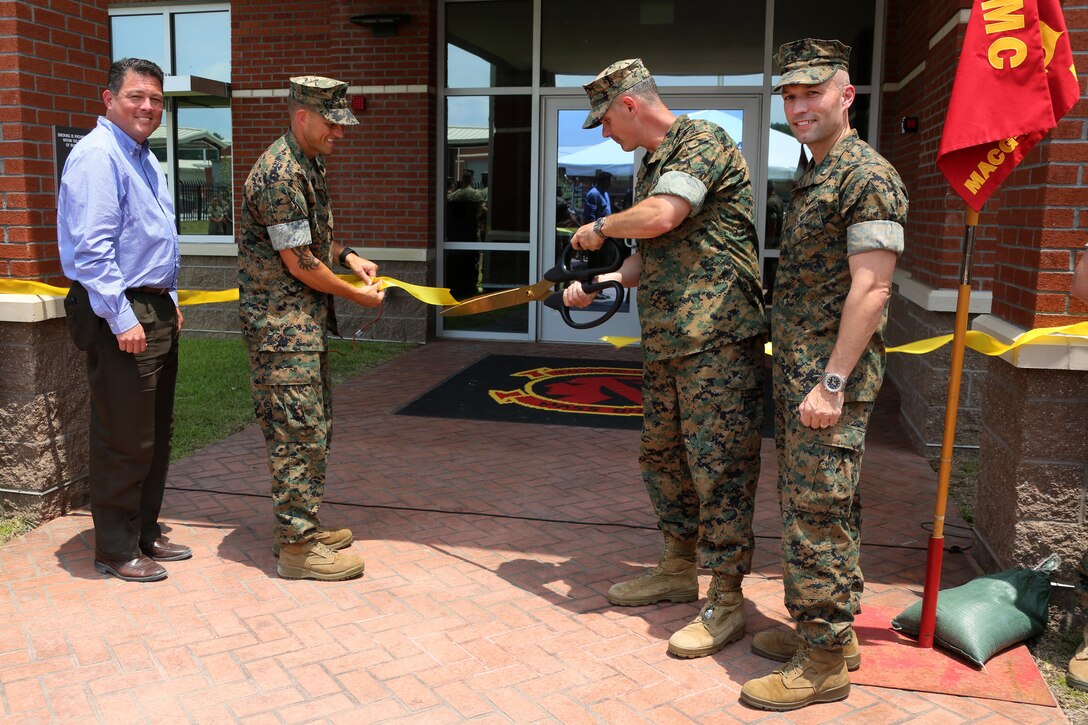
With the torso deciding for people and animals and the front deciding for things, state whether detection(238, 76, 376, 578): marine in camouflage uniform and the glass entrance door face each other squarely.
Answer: no

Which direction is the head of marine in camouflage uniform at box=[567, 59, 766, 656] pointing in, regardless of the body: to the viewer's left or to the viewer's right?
to the viewer's left

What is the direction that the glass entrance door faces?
toward the camera

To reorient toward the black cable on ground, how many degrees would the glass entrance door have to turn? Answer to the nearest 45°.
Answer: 0° — it already faces it

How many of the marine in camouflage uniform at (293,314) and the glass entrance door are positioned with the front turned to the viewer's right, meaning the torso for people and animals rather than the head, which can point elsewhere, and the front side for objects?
1

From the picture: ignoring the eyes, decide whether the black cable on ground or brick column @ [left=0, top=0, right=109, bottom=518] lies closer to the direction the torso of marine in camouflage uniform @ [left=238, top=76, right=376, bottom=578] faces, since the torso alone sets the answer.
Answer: the black cable on ground

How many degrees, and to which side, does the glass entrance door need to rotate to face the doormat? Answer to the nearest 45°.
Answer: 0° — it already faces it

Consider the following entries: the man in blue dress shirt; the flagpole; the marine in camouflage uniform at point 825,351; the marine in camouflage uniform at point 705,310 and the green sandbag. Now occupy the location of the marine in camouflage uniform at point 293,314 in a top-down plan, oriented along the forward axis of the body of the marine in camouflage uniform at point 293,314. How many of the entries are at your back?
1

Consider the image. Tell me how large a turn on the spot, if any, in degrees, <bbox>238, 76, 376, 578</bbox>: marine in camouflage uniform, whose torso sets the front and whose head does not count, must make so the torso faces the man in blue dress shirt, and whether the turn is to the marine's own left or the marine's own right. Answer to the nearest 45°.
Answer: approximately 180°

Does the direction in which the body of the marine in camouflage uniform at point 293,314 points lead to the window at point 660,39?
no

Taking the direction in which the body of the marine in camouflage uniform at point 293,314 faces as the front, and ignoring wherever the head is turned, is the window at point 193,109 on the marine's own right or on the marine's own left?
on the marine's own left

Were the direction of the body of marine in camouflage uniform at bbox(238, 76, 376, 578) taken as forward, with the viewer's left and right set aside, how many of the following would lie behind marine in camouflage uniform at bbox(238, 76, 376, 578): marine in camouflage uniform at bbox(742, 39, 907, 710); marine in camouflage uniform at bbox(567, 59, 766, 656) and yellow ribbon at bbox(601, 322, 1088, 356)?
0

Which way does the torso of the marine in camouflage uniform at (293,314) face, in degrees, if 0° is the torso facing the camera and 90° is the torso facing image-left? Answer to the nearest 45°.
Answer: approximately 270°

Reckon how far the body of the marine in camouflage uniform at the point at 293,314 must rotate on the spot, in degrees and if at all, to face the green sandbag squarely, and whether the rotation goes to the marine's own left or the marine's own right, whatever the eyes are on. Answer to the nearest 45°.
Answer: approximately 45° to the marine's own right
